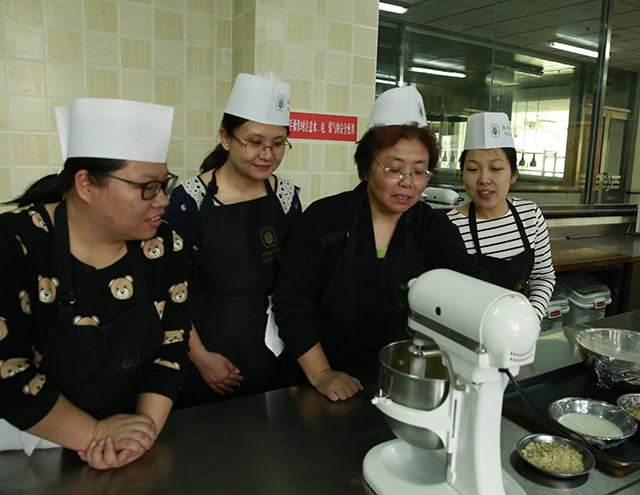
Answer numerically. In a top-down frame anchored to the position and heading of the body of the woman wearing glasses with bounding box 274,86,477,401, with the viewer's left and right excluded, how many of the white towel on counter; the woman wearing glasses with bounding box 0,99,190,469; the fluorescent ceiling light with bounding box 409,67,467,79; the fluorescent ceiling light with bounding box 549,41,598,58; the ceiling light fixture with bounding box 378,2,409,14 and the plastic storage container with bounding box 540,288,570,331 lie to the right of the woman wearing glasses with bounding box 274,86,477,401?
2

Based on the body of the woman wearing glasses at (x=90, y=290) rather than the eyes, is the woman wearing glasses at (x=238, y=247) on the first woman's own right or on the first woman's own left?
on the first woman's own left

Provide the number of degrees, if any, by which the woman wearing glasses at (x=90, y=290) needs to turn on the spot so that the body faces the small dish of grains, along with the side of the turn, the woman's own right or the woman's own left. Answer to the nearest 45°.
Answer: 0° — they already face it

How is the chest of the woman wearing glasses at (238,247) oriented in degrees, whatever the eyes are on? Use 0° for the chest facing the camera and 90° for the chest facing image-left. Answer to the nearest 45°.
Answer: approximately 315°

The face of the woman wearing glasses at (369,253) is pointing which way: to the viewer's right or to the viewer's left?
to the viewer's right

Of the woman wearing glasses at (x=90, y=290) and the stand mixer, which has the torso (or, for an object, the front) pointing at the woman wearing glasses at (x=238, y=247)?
the stand mixer

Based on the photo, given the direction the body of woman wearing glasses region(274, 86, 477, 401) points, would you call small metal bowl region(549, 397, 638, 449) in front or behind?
in front

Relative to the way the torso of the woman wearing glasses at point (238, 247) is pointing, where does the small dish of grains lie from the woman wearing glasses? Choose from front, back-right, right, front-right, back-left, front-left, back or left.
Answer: front

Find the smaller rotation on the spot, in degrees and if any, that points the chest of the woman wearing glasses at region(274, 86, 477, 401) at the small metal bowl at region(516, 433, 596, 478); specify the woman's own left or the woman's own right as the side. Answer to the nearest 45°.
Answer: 0° — they already face it

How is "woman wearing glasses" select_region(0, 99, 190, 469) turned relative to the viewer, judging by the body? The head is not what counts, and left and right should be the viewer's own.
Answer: facing the viewer and to the right of the viewer

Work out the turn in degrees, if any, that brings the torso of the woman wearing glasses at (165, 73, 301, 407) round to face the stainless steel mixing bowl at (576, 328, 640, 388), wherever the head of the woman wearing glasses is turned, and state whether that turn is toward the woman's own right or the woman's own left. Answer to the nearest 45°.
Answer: approximately 45° to the woman's own left

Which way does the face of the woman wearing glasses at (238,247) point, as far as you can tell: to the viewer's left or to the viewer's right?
to the viewer's right

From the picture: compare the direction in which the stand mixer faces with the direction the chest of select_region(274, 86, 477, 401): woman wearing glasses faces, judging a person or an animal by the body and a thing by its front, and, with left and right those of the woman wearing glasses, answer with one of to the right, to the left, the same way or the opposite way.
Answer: the opposite way
